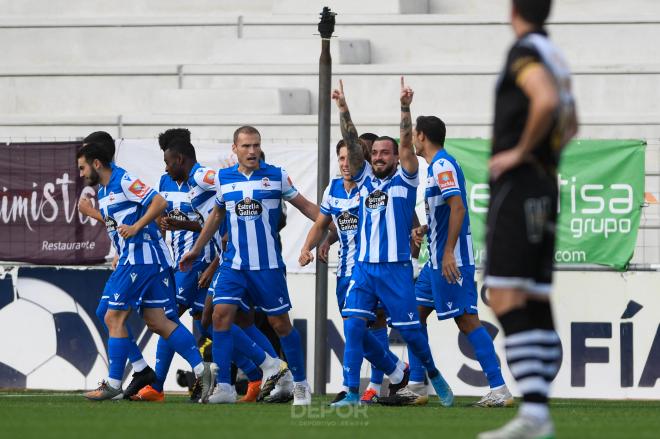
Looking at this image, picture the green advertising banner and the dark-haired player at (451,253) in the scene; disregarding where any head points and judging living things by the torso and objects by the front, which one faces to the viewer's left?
the dark-haired player

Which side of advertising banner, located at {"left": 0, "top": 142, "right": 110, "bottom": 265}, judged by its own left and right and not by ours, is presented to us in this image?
front

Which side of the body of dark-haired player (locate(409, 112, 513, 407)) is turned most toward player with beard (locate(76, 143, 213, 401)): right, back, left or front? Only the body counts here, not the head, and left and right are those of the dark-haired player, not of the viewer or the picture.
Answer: front

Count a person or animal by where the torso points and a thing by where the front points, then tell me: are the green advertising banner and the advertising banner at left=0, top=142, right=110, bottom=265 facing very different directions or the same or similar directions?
same or similar directions

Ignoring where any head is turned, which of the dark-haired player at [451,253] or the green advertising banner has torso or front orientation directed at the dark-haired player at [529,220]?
the green advertising banner

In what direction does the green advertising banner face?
toward the camera

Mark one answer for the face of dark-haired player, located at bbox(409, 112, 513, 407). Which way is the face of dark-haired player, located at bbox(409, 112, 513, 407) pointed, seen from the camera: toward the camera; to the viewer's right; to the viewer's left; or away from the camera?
to the viewer's left

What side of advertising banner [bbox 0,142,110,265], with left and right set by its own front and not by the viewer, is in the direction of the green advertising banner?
left

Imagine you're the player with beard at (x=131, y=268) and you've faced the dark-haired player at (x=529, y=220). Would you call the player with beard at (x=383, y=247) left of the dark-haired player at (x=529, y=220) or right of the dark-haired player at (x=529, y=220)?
left

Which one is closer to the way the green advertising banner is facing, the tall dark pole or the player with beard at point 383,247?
the player with beard

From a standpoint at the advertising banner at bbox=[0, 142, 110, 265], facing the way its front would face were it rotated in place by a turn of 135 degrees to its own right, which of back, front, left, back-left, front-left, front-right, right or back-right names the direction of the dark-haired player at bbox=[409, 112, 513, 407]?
back

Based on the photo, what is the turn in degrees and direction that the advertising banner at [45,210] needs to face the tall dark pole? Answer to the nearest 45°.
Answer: approximately 45° to its left

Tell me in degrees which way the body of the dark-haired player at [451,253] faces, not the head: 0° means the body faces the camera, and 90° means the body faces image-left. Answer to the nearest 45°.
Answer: approximately 90°
